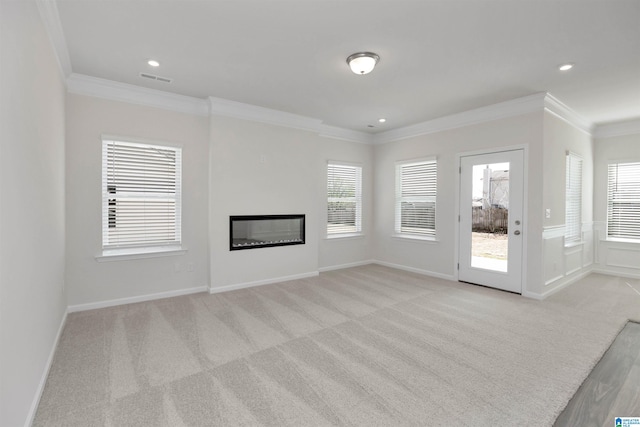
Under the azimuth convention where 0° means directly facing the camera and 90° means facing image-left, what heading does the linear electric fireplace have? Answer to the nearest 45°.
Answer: approximately 315°

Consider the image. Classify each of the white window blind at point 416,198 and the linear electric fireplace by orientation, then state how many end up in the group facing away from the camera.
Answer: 0

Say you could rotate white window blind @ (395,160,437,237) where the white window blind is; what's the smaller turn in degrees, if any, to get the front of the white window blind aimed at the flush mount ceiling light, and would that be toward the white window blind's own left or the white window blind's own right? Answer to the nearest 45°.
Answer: approximately 45° to the white window blind's own left

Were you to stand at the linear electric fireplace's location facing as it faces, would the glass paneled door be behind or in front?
in front

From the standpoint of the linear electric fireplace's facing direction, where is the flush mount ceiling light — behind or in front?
in front

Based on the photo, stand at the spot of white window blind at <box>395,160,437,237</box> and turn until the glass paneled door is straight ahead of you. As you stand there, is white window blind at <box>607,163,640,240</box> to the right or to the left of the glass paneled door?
left

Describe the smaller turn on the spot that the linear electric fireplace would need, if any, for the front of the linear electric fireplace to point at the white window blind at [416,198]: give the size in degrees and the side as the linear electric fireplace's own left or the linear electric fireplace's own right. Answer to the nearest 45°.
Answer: approximately 45° to the linear electric fireplace's own left

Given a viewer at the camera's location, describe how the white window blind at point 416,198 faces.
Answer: facing the viewer and to the left of the viewer

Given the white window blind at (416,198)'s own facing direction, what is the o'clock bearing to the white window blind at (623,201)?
the white window blind at (623,201) is roughly at 7 o'clock from the white window blind at (416,198).

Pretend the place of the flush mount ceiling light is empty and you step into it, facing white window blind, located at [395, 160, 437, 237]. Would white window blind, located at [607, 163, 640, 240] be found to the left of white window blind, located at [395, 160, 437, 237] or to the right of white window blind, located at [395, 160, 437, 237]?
right
